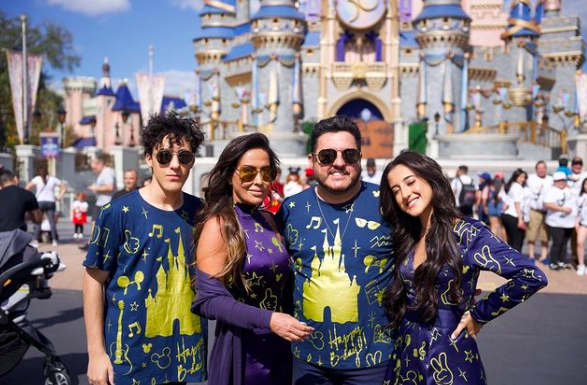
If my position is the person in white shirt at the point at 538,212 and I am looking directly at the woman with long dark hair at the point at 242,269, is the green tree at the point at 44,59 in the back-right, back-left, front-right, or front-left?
back-right

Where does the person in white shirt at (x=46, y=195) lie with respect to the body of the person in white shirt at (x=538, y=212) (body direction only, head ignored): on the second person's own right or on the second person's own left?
on the second person's own right

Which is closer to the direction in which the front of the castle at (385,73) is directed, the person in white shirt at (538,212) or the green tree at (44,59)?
the person in white shirt

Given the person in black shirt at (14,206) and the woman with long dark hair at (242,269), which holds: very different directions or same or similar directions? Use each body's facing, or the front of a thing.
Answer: very different directions

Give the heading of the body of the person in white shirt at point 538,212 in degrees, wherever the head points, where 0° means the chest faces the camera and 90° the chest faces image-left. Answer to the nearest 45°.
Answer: approximately 0°

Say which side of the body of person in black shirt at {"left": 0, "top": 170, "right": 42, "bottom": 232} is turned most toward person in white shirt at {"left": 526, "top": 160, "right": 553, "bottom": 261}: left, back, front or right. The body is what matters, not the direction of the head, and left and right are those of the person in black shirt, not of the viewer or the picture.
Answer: right

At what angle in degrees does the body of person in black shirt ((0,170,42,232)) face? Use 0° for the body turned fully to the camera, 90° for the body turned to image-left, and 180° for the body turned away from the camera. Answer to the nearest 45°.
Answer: approximately 180°
